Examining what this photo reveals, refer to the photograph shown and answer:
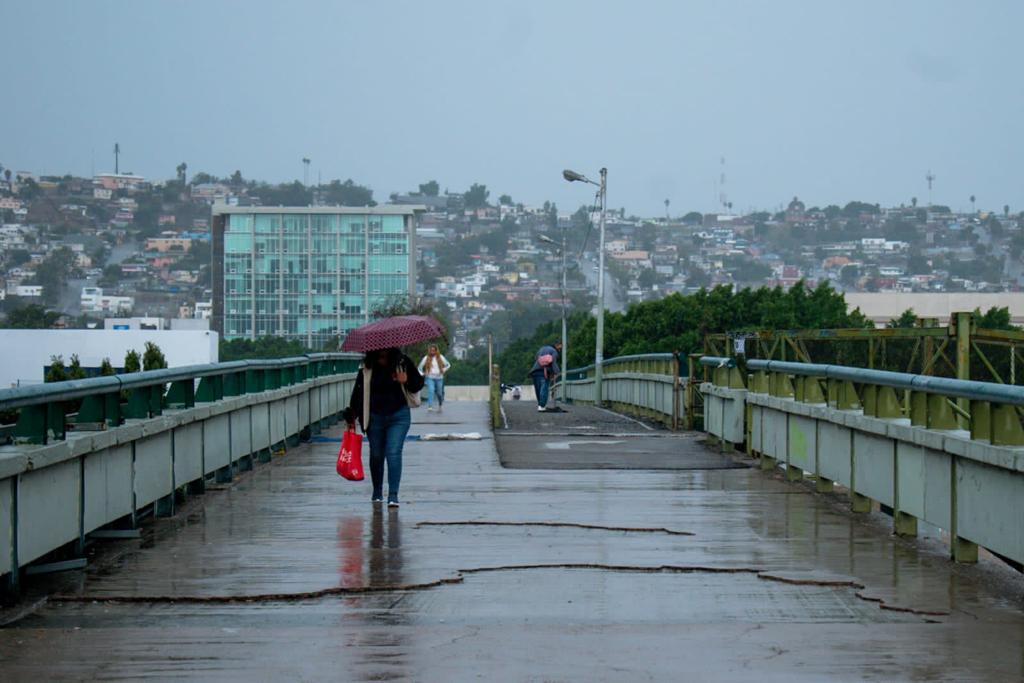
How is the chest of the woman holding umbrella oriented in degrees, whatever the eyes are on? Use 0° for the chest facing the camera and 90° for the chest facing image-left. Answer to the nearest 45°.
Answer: approximately 0°

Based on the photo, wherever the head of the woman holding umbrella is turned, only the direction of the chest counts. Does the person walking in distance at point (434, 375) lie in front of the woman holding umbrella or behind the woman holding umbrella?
behind

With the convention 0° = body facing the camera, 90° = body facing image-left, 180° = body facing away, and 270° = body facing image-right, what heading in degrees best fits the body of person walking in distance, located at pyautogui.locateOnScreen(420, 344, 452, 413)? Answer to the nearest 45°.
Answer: approximately 0°

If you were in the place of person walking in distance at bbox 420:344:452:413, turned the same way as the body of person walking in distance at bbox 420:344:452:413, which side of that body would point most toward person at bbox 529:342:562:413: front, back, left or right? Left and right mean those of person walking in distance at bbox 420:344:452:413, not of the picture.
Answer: left

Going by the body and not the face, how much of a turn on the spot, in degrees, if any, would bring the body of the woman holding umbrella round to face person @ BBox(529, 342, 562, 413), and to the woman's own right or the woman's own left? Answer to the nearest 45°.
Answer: approximately 180°

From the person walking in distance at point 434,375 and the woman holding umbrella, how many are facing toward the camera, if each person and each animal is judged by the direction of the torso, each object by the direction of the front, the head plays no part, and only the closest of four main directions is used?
2

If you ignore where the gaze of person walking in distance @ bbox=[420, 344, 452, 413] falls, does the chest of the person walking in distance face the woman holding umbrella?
yes
